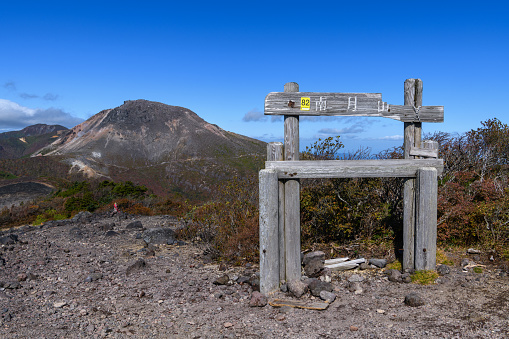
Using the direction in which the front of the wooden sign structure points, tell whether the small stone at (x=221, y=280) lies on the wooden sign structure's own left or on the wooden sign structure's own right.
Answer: on the wooden sign structure's own right

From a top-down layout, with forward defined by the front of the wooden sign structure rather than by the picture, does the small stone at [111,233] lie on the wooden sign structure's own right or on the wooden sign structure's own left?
on the wooden sign structure's own right

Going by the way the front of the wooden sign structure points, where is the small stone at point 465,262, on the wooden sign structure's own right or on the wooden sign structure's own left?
on the wooden sign structure's own left

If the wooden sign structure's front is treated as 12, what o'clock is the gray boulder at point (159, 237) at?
The gray boulder is roughly at 4 o'clock from the wooden sign structure.

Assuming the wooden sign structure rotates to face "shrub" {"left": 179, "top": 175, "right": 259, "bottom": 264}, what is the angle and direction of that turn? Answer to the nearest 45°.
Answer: approximately 135° to its right

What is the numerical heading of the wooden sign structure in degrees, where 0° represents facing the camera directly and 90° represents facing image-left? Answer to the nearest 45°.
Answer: approximately 0°

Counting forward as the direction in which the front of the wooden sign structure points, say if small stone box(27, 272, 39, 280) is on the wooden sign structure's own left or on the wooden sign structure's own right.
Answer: on the wooden sign structure's own right
